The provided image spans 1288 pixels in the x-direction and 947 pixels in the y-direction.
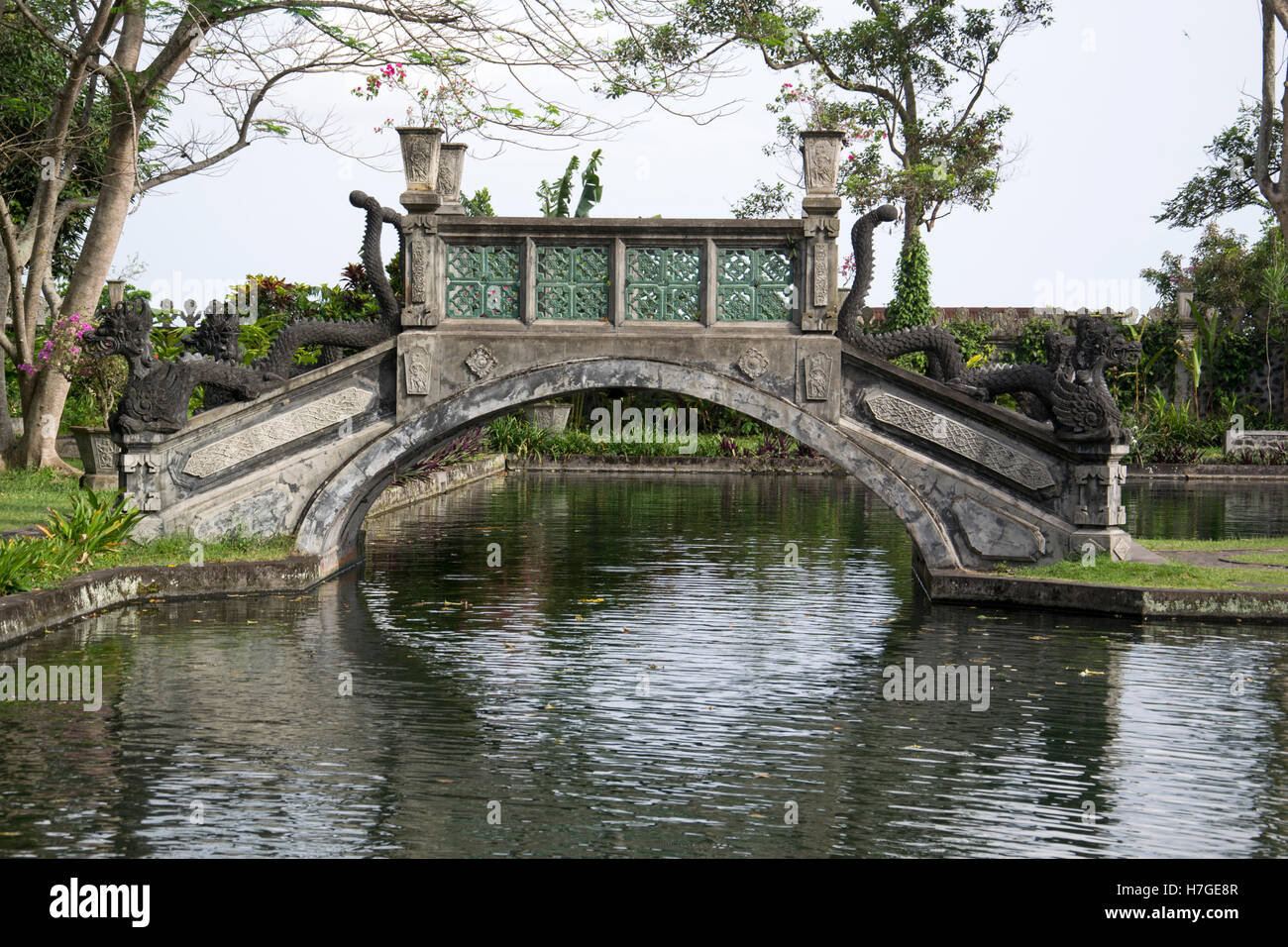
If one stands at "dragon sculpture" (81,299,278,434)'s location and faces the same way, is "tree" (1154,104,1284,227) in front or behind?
behind

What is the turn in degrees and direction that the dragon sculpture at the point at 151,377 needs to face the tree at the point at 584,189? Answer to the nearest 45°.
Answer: approximately 135° to its right

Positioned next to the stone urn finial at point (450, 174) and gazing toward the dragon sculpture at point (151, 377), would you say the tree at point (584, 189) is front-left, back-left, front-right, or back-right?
back-right

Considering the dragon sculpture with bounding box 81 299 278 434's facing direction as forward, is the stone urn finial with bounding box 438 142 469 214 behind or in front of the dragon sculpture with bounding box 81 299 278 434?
behind

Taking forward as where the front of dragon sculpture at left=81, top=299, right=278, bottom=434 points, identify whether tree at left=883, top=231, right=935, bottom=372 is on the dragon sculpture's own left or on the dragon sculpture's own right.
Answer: on the dragon sculpture's own right

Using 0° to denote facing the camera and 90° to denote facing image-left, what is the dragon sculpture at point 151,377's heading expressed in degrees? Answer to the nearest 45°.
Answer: approximately 90°

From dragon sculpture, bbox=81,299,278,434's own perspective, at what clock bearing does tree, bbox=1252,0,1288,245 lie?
The tree is roughly at 5 o'clock from the dragon sculpture.

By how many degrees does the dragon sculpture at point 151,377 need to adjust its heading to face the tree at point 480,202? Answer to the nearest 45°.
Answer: approximately 90° to its right
